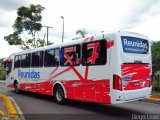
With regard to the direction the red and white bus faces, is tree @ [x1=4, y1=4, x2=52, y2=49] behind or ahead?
ahead

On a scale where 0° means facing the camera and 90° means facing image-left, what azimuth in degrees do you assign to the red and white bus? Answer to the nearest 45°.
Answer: approximately 135°
